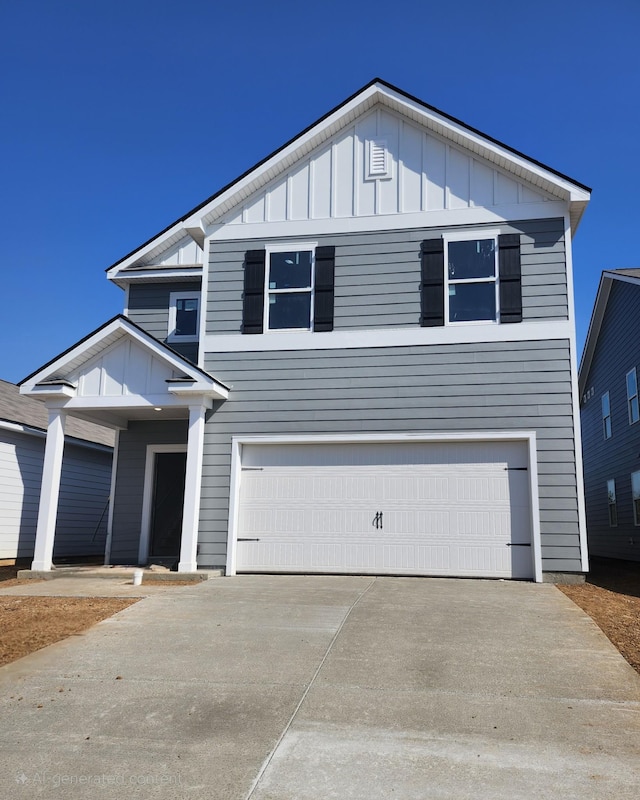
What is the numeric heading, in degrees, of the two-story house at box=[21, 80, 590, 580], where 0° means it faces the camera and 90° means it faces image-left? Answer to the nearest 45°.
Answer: approximately 0°

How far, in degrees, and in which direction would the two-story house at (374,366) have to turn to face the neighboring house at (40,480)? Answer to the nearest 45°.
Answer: approximately 135° to its right

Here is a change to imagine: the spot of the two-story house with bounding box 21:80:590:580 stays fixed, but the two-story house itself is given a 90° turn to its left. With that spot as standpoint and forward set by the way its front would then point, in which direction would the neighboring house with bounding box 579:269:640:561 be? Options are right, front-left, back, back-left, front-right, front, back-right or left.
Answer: front-left
